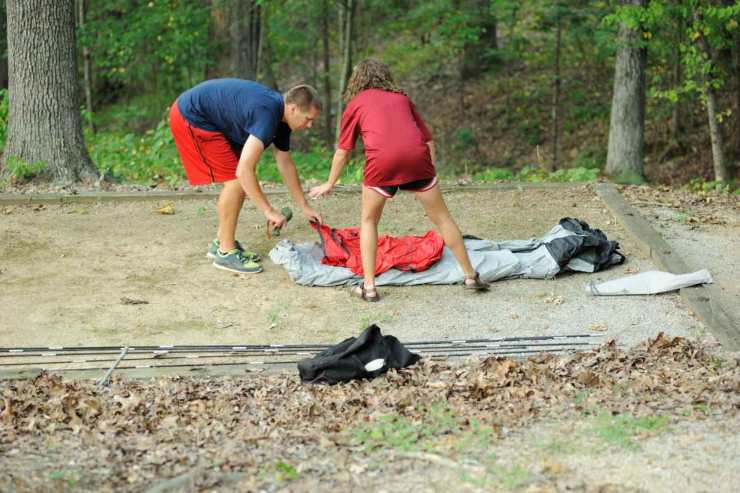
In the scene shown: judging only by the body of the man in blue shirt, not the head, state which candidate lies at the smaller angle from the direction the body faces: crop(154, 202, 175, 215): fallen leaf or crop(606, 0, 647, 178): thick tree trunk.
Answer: the thick tree trunk

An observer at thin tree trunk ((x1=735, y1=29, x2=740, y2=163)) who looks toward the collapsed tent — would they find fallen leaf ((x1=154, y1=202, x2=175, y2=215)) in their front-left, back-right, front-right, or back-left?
front-right

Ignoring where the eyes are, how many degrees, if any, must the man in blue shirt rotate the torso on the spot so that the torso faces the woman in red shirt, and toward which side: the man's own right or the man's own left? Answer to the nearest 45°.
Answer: approximately 45° to the man's own right

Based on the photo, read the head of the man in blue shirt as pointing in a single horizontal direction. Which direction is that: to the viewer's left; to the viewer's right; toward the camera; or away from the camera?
to the viewer's right

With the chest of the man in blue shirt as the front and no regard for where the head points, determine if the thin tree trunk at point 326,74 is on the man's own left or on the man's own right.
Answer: on the man's own left

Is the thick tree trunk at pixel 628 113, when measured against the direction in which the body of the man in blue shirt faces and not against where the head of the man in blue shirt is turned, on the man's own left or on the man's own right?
on the man's own left

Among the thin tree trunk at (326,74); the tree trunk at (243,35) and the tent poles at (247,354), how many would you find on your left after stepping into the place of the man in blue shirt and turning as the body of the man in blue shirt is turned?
2

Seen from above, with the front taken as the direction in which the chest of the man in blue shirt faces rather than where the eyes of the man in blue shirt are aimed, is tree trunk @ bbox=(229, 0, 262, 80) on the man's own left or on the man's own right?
on the man's own left

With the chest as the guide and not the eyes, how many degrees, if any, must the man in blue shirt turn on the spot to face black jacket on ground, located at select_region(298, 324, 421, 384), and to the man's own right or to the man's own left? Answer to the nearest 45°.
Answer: approximately 90° to the man's own right

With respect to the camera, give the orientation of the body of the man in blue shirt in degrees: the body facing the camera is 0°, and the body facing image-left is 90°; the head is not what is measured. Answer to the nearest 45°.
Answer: approximately 270°

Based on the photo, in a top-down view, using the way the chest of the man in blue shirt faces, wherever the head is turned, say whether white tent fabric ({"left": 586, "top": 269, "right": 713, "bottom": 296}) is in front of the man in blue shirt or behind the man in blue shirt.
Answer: in front

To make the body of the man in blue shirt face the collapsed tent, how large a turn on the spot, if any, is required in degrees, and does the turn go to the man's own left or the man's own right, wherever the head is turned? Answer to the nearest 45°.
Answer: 0° — they already face it

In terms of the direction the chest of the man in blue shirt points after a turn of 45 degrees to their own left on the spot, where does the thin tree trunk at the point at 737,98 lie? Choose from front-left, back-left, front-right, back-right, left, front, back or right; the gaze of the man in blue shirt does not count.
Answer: front

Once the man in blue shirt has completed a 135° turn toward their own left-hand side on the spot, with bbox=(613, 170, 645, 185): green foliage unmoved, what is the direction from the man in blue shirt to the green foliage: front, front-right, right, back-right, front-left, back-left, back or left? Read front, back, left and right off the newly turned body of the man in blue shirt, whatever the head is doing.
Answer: right

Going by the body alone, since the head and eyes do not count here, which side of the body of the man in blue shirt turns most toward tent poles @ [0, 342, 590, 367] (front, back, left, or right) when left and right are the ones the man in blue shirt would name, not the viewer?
right
